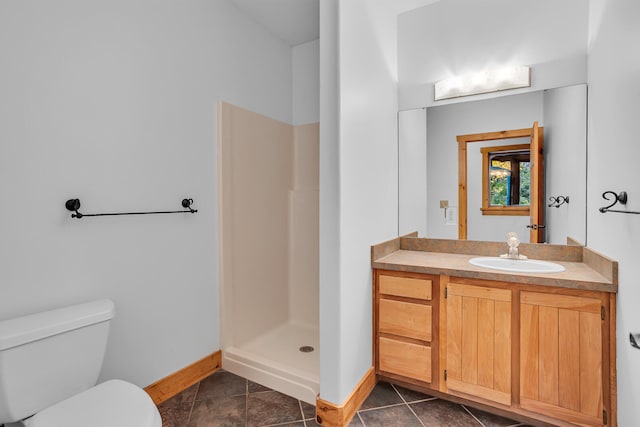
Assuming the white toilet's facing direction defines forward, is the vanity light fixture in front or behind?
in front

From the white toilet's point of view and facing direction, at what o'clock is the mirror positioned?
The mirror is roughly at 11 o'clock from the white toilet.

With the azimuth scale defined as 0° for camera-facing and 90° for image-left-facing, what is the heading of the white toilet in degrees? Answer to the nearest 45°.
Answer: approximately 315°

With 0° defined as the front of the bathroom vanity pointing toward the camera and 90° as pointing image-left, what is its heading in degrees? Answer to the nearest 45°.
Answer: approximately 0°

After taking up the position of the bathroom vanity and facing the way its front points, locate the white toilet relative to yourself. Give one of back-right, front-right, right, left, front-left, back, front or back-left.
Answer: front-right

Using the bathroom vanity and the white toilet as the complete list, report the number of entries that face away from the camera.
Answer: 0
